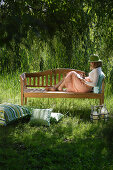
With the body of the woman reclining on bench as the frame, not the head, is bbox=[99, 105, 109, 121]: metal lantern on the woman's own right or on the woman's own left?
on the woman's own left

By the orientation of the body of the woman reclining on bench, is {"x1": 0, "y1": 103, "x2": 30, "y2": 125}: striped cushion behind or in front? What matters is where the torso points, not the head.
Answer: in front

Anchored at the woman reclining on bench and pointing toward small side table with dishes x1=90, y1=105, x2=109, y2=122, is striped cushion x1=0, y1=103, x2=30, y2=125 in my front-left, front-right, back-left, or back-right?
front-right

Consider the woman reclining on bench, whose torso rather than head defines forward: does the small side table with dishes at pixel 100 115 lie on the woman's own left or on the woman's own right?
on the woman's own left

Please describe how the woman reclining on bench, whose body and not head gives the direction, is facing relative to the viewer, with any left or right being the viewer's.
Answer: facing to the left of the viewer

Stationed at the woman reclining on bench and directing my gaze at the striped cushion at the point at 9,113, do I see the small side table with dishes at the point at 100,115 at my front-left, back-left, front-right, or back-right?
front-left

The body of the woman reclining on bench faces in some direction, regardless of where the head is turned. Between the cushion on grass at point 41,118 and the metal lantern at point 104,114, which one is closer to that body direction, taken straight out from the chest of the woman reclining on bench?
the cushion on grass

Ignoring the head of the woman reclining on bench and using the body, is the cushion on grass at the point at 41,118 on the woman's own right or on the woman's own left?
on the woman's own left

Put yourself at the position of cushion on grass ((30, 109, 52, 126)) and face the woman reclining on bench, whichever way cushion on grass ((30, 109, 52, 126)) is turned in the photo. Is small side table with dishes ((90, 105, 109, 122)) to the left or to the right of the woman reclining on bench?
right
